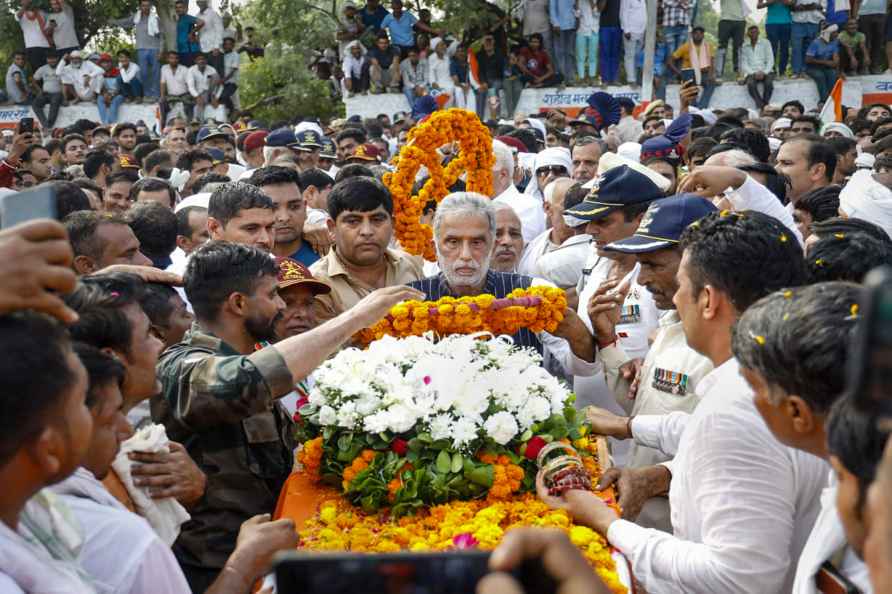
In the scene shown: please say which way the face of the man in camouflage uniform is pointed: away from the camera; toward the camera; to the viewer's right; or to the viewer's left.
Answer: to the viewer's right

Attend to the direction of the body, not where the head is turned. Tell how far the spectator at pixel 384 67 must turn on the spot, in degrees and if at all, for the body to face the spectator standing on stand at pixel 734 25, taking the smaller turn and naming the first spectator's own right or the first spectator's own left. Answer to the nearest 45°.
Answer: approximately 90° to the first spectator's own left

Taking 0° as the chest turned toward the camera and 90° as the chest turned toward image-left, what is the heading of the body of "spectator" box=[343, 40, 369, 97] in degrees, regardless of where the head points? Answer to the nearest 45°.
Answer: approximately 0°

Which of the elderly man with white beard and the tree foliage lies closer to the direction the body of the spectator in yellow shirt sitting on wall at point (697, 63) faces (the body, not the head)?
the elderly man with white beard

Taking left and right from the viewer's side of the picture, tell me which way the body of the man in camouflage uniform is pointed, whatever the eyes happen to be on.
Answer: facing to the right of the viewer

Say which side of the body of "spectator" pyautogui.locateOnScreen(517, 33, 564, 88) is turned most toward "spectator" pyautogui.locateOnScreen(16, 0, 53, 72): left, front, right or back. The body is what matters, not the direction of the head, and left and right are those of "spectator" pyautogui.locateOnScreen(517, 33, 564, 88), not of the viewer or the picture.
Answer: right

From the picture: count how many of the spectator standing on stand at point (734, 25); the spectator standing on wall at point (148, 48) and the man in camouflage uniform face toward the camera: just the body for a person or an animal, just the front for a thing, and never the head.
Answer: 2

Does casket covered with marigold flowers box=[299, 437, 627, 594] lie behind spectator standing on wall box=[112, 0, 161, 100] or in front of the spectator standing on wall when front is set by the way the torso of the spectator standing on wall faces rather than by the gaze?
in front

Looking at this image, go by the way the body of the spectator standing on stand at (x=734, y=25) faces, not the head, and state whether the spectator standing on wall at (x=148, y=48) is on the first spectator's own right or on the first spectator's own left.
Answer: on the first spectator's own right

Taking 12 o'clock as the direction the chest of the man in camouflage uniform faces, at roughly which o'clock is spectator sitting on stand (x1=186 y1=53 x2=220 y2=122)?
The spectator sitting on stand is roughly at 9 o'clock from the man in camouflage uniform.

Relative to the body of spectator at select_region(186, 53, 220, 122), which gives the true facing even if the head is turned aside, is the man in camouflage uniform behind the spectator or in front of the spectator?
in front
